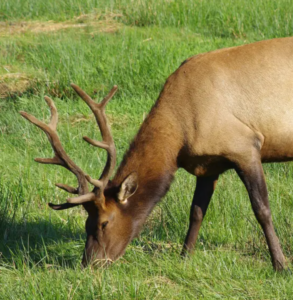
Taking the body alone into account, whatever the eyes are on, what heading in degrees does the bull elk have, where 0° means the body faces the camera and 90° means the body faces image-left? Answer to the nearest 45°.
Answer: approximately 90°
